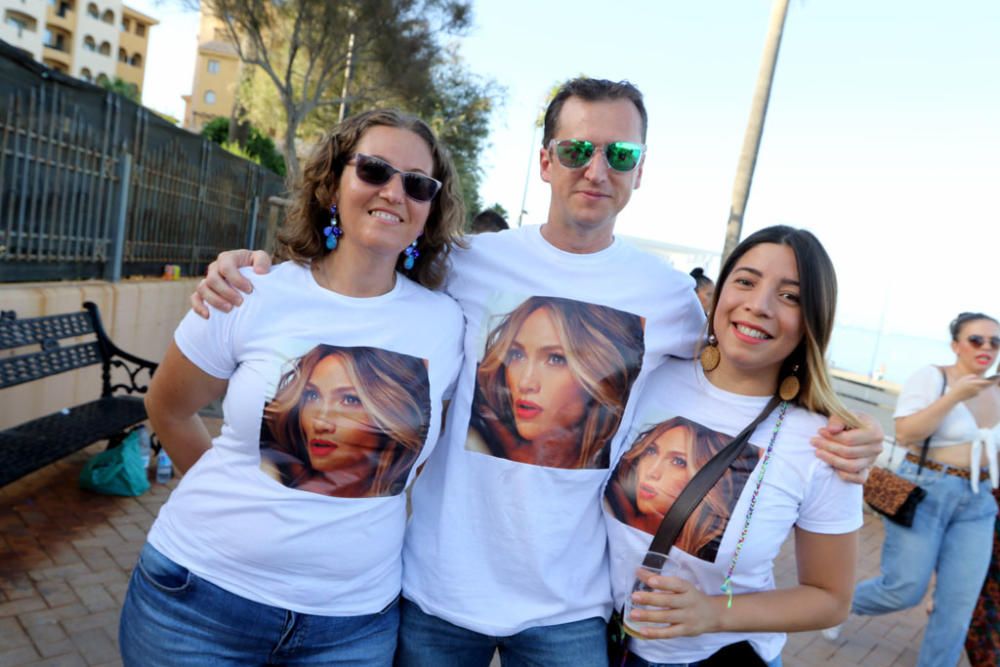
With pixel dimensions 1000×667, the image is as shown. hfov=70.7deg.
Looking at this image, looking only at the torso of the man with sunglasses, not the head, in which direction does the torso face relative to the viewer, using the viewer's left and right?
facing the viewer

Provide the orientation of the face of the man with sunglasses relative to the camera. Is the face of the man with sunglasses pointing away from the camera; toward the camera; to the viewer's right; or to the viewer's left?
toward the camera

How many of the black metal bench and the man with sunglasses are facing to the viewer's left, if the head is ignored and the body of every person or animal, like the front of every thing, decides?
0

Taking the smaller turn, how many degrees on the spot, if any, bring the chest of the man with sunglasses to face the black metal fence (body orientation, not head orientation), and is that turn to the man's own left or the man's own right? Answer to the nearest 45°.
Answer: approximately 135° to the man's own right

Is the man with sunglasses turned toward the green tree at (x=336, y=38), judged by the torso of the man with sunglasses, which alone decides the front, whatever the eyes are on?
no

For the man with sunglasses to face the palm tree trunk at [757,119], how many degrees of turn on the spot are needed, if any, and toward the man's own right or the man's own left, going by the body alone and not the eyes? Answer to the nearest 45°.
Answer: approximately 180°

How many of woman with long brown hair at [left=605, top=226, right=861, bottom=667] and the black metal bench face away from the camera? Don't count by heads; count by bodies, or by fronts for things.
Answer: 0

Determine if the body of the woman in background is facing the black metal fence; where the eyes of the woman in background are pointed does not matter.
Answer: no

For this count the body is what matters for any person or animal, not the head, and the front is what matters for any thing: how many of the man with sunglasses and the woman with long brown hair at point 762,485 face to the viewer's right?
0

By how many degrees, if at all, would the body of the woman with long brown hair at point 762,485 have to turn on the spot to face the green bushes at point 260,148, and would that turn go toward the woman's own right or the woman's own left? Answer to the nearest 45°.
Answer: approximately 90° to the woman's own right

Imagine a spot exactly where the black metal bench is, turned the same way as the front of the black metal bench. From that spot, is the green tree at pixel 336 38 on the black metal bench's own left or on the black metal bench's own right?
on the black metal bench's own left

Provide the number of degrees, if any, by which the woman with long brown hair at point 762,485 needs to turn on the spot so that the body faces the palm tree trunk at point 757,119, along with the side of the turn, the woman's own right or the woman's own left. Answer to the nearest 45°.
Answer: approximately 135° to the woman's own right

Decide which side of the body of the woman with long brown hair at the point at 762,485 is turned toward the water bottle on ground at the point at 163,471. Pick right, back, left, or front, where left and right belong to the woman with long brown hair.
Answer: right

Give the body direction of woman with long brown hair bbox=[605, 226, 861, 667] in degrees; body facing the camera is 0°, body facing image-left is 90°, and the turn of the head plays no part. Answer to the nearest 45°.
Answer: approximately 45°

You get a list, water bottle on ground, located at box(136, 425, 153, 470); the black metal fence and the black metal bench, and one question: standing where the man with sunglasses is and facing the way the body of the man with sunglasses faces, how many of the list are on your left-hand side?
0

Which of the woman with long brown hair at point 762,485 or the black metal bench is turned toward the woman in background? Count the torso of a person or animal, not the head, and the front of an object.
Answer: the black metal bench

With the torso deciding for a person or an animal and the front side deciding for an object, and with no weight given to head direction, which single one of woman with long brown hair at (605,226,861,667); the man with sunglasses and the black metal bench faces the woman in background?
the black metal bench
